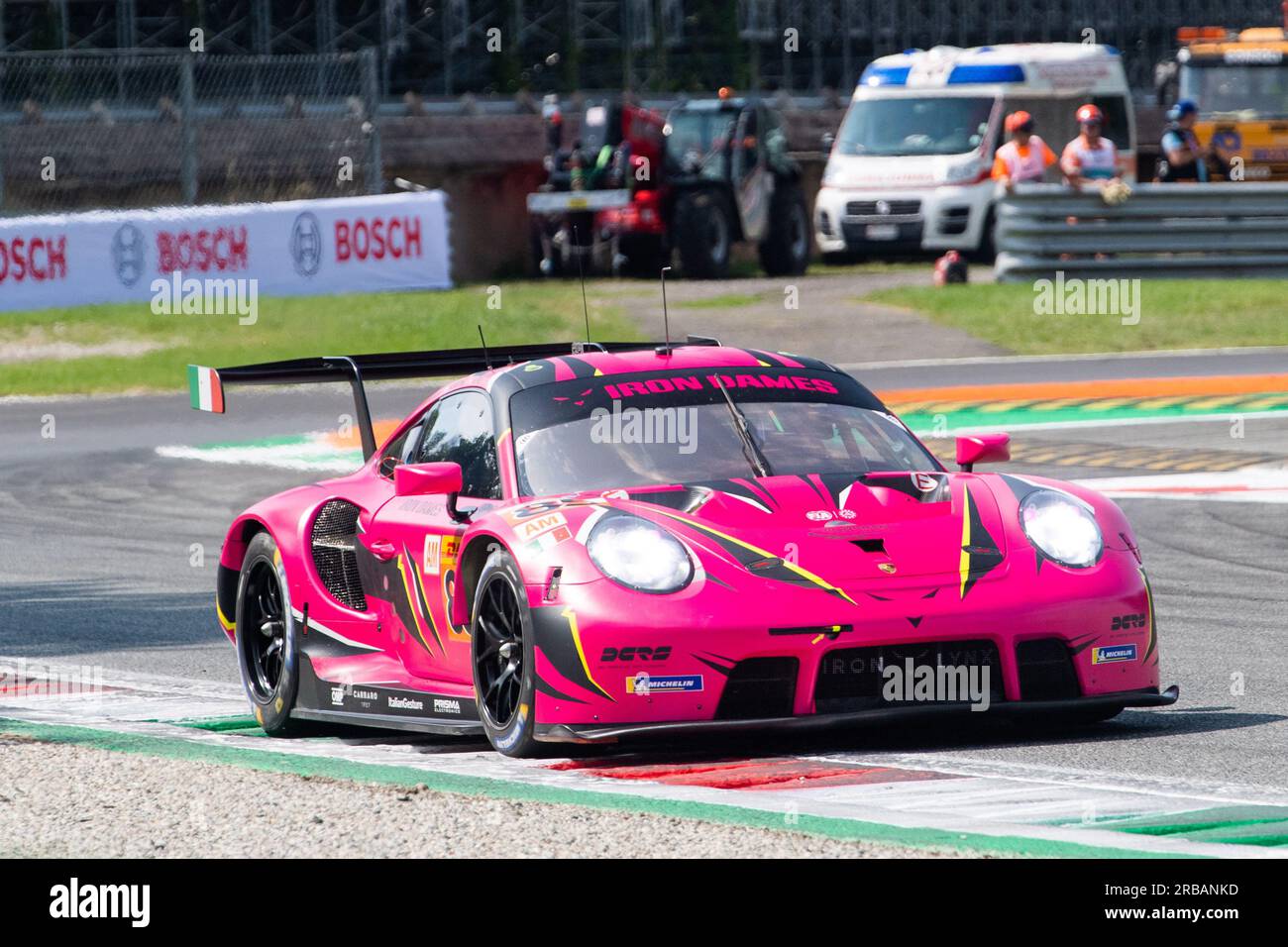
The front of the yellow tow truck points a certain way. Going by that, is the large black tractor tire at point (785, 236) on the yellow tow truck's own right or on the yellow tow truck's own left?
on the yellow tow truck's own right

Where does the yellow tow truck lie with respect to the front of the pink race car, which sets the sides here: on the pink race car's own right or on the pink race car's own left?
on the pink race car's own left

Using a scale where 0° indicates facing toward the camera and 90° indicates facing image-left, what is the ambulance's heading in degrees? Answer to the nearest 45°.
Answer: approximately 45°

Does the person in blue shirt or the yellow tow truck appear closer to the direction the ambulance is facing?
the person in blue shirt

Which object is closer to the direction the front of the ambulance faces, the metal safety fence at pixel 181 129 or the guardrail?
the metal safety fence

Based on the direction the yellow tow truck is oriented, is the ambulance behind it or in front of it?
in front
